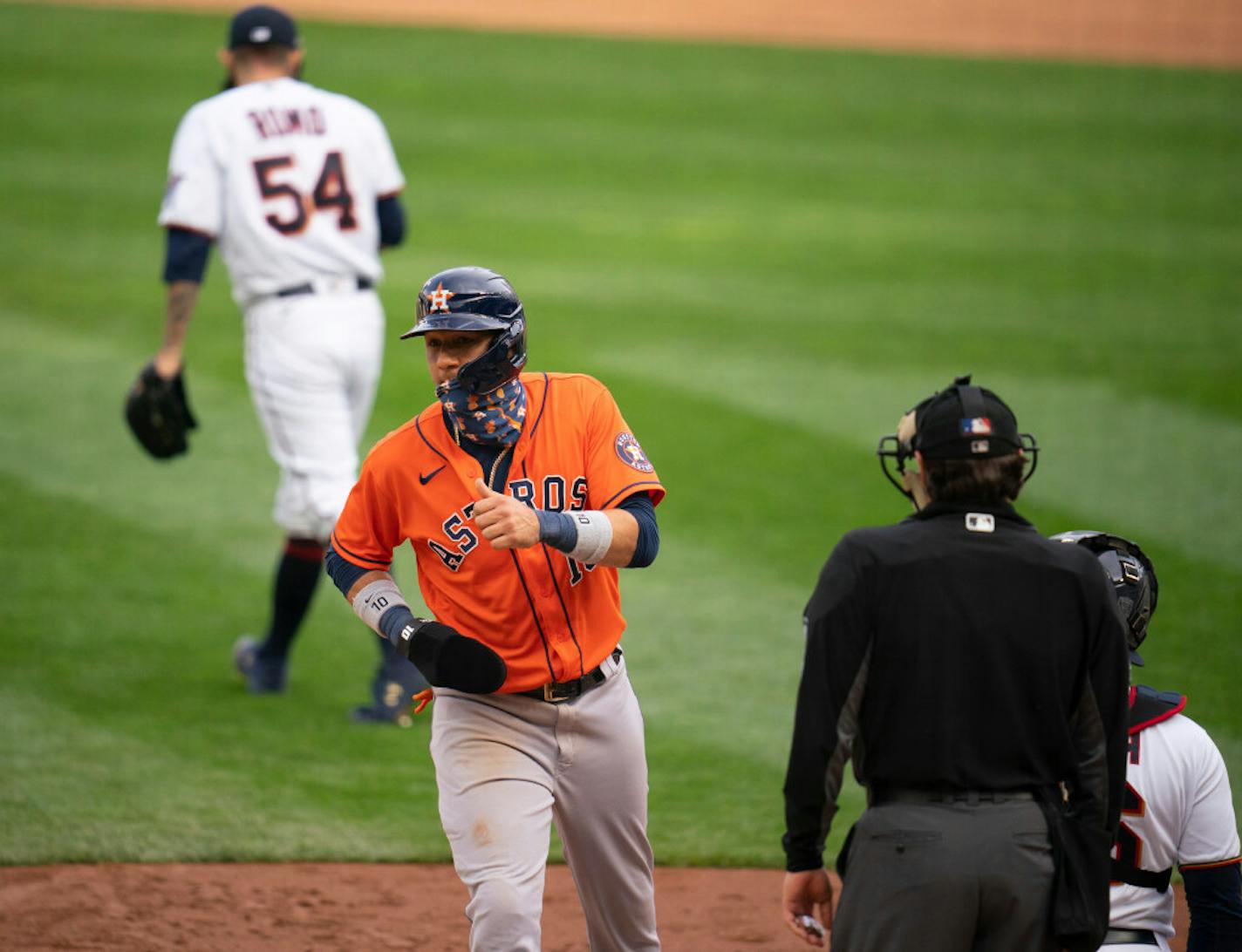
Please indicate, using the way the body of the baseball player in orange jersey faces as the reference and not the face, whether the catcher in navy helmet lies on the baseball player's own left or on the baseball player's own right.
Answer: on the baseball player's own left

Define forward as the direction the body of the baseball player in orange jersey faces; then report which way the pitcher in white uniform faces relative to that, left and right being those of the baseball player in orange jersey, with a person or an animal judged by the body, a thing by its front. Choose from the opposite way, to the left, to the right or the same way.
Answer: the opposite way

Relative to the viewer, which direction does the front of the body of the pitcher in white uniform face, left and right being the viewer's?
facing away from the viewer

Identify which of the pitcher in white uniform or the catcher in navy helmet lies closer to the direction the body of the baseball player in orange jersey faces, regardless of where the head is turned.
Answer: the catcher in navy helmet

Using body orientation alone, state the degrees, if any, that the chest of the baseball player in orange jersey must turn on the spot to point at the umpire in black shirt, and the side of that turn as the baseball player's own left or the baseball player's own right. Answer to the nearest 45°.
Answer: approximately 45° to the baseball player's own left

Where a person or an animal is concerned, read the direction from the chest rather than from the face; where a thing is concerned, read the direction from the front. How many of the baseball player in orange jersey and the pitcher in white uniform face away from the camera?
1

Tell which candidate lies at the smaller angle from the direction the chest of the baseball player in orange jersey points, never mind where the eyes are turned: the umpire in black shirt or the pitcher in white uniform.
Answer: the umpire in black shirt

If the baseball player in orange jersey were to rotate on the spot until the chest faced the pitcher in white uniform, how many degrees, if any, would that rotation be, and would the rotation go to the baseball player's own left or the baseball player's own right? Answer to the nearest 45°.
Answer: approximately 180°

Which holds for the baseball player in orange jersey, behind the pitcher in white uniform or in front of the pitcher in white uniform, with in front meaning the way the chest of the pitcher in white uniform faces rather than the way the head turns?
behind

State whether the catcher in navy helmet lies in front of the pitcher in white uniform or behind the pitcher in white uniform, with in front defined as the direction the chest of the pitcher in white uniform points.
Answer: behind
